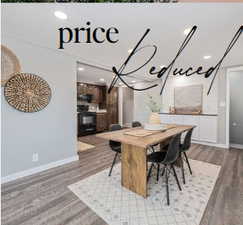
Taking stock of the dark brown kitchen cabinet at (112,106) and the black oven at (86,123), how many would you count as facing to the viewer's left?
0

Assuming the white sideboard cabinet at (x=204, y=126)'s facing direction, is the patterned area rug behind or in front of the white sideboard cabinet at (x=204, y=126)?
in front

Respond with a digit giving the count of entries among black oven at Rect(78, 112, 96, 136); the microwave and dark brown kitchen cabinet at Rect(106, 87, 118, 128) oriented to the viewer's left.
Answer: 0

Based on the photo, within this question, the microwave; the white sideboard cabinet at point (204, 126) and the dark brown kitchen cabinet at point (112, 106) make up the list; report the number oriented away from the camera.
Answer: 0

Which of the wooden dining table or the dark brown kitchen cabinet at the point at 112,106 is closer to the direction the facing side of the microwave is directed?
the wooden dining table

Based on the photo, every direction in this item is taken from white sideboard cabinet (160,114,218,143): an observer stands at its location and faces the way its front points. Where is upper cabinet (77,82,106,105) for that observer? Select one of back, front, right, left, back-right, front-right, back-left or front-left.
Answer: front-right

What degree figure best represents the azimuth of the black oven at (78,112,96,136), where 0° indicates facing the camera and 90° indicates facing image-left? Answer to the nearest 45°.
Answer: approximately 315°

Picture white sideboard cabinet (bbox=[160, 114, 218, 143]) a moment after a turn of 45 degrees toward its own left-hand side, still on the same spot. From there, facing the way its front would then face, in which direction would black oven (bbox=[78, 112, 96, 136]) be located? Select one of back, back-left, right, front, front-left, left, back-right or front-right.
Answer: right

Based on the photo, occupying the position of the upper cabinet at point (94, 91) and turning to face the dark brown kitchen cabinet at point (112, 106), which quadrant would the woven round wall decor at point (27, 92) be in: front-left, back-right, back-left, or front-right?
back-right

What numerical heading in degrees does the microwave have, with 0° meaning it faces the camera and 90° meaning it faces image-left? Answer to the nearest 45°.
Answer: approximately 315°

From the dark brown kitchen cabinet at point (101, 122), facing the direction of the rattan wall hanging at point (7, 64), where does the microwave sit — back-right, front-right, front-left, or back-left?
front-right
